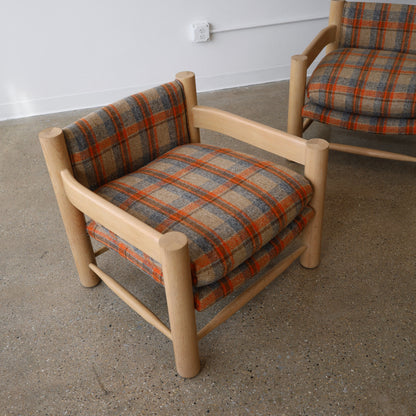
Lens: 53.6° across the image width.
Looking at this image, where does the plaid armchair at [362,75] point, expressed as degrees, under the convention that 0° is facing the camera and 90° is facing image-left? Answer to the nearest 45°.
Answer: approximately 45°

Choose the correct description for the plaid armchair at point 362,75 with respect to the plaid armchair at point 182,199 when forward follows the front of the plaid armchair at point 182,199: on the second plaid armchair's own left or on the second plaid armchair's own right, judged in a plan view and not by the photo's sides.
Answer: on the second plaid armchair's own left

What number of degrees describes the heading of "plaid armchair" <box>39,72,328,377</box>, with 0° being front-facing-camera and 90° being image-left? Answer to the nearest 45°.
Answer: approximately 315°

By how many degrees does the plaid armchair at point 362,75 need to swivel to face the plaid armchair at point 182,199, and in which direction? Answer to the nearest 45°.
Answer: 0° — it already faces it
